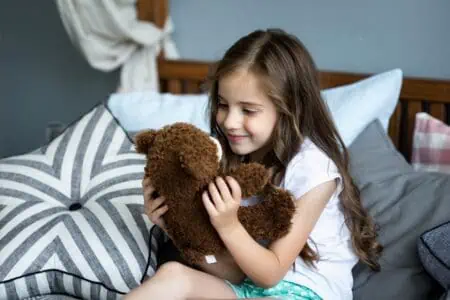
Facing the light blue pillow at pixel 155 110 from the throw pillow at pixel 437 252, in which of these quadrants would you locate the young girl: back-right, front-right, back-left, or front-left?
front-left

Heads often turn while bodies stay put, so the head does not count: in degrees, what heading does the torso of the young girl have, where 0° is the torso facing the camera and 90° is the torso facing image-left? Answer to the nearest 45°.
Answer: approximately 90°

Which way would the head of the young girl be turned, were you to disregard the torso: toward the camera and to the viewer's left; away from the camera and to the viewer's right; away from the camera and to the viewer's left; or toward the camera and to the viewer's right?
toward the camera and to the viewer's left

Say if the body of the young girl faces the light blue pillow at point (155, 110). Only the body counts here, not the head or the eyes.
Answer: no

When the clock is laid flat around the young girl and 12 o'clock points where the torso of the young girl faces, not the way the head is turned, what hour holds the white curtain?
The white curtain is roughly at 2 o'clock from the young girl.

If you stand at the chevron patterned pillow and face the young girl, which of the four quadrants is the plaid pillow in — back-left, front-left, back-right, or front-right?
front-left

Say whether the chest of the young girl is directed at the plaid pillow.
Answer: no

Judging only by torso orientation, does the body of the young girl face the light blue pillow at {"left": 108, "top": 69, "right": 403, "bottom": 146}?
no

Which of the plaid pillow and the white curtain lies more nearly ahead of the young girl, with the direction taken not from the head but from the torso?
the white curtain
